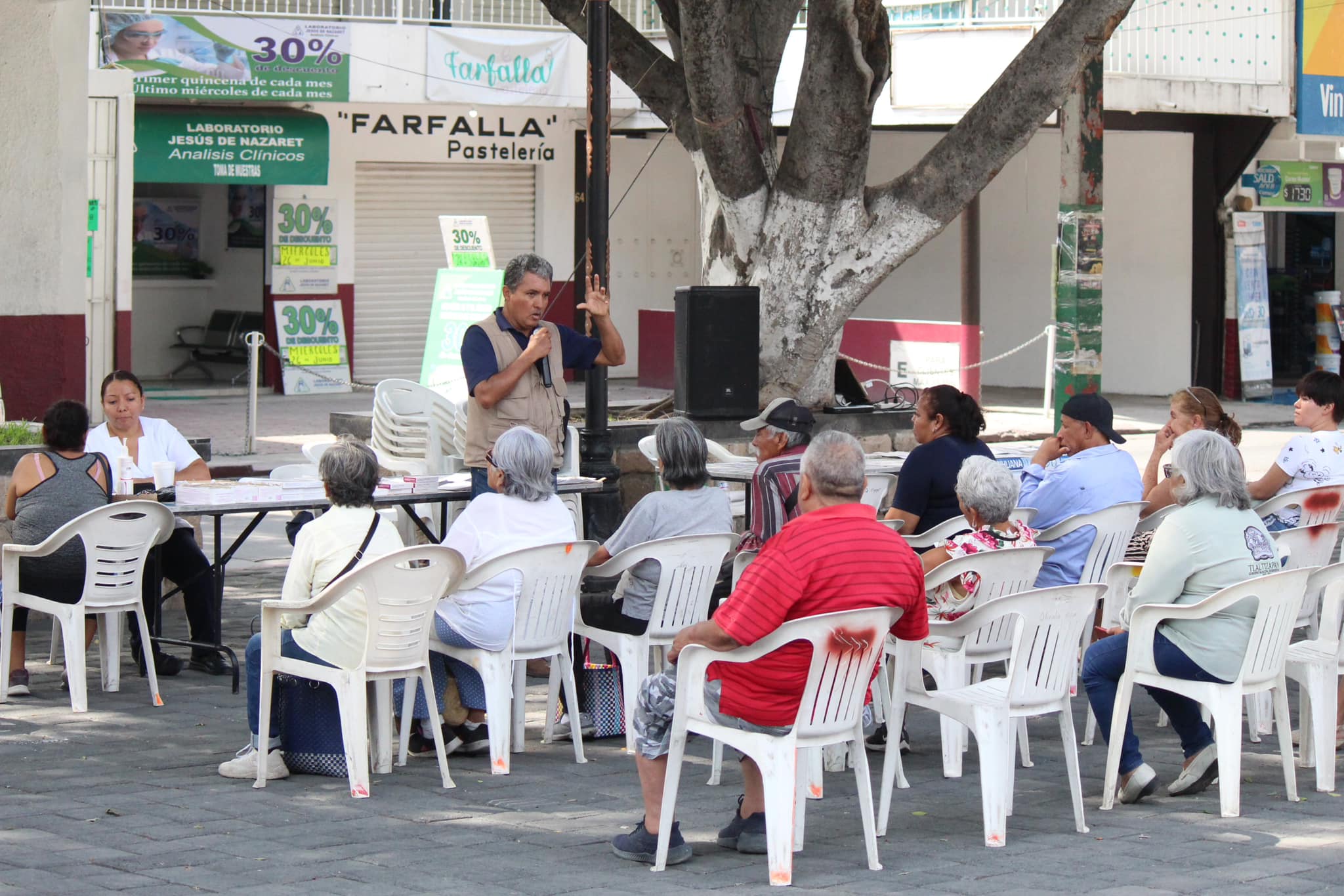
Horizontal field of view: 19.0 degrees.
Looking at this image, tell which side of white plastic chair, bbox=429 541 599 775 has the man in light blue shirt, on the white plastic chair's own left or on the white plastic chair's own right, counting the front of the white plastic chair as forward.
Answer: on the white plastic chair's own right

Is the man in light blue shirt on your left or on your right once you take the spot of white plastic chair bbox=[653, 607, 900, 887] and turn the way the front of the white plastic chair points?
on your right

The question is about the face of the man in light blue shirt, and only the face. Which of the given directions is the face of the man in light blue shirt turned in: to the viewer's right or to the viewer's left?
to the viewer's left

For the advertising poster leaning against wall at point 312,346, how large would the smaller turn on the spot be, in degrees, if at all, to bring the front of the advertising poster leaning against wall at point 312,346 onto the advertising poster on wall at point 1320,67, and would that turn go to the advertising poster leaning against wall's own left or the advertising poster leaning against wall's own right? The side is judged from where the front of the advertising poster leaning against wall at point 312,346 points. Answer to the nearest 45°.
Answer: approximately 90° to the advertising poster leaning against wall's own left

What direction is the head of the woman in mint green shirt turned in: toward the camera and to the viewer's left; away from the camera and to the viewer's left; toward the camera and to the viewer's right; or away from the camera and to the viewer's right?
away from the camera and to the viewer's left

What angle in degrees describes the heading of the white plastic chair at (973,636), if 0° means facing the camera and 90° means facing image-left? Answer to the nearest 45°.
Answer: approximately 135°

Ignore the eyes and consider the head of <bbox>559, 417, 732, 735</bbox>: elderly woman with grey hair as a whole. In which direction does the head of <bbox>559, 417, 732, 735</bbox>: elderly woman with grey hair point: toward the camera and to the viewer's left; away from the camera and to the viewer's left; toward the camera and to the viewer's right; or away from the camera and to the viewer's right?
away from the camera and to the viewer's left

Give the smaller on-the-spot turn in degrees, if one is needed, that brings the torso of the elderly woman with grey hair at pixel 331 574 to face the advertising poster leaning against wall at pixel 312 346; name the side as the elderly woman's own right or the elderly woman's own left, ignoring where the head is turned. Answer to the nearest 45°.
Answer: approximately 45° to the elderly woman's own right

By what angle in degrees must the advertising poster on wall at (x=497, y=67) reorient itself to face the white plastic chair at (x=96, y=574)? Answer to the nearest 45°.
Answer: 0° — it already faces it
